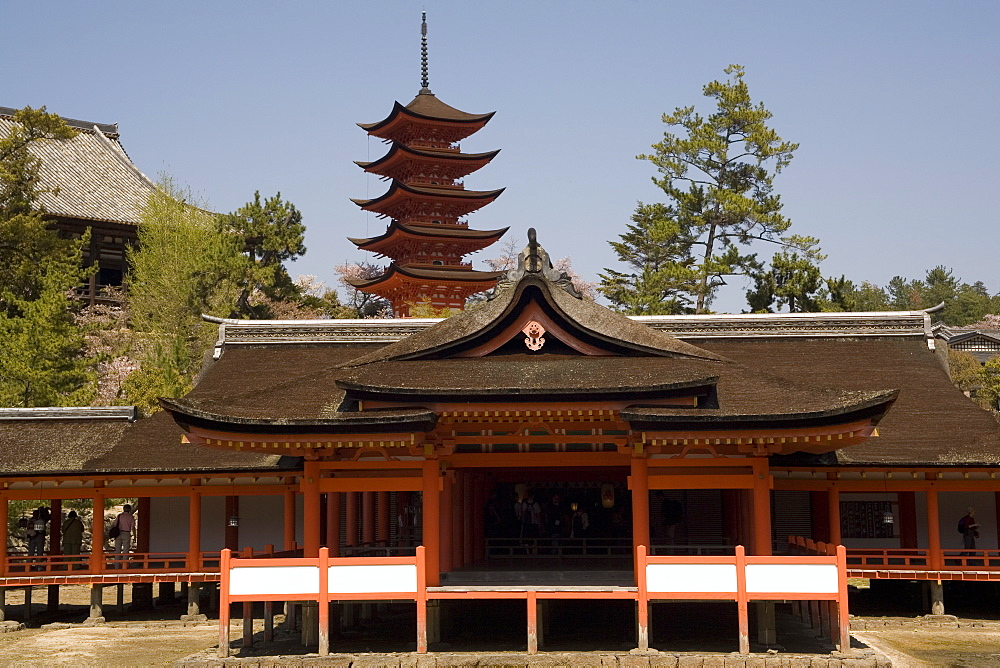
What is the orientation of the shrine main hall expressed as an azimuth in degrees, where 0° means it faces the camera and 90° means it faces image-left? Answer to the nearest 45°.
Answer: approximately 0°

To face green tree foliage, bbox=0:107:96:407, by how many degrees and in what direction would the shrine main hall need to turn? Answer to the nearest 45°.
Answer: approximately 135° to its right
